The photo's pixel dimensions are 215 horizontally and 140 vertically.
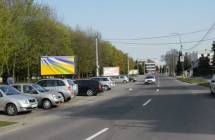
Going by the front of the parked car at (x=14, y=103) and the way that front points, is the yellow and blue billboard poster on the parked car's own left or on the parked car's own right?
on the parked car's own left

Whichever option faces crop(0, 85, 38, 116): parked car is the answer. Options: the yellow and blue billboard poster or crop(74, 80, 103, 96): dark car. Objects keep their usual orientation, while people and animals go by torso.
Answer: the yellow and blue billboard poster

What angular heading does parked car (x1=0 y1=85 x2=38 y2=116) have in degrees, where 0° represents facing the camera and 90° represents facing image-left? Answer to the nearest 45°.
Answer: approximately 315°

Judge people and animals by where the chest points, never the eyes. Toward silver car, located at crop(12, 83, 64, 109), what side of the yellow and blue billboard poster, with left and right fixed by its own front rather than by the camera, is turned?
front

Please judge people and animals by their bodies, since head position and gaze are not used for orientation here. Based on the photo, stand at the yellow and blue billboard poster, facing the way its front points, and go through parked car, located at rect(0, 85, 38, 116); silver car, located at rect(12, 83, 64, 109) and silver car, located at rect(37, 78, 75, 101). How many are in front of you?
3

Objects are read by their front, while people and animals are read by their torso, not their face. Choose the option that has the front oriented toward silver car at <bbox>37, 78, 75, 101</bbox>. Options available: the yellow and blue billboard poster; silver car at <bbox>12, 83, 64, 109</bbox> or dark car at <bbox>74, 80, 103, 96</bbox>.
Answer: the yellow and blue billboard poster

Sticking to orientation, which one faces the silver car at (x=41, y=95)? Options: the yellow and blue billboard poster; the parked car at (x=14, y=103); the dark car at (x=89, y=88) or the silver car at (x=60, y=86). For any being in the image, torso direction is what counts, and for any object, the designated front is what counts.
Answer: the yellow and blue billboard poster

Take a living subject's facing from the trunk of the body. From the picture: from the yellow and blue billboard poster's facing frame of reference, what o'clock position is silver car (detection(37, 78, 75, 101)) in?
The silver car is roughly at 12 o'clock from the yellow and blue billboard poster.

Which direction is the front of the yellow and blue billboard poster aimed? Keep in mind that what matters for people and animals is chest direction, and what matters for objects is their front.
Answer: toward the camera
